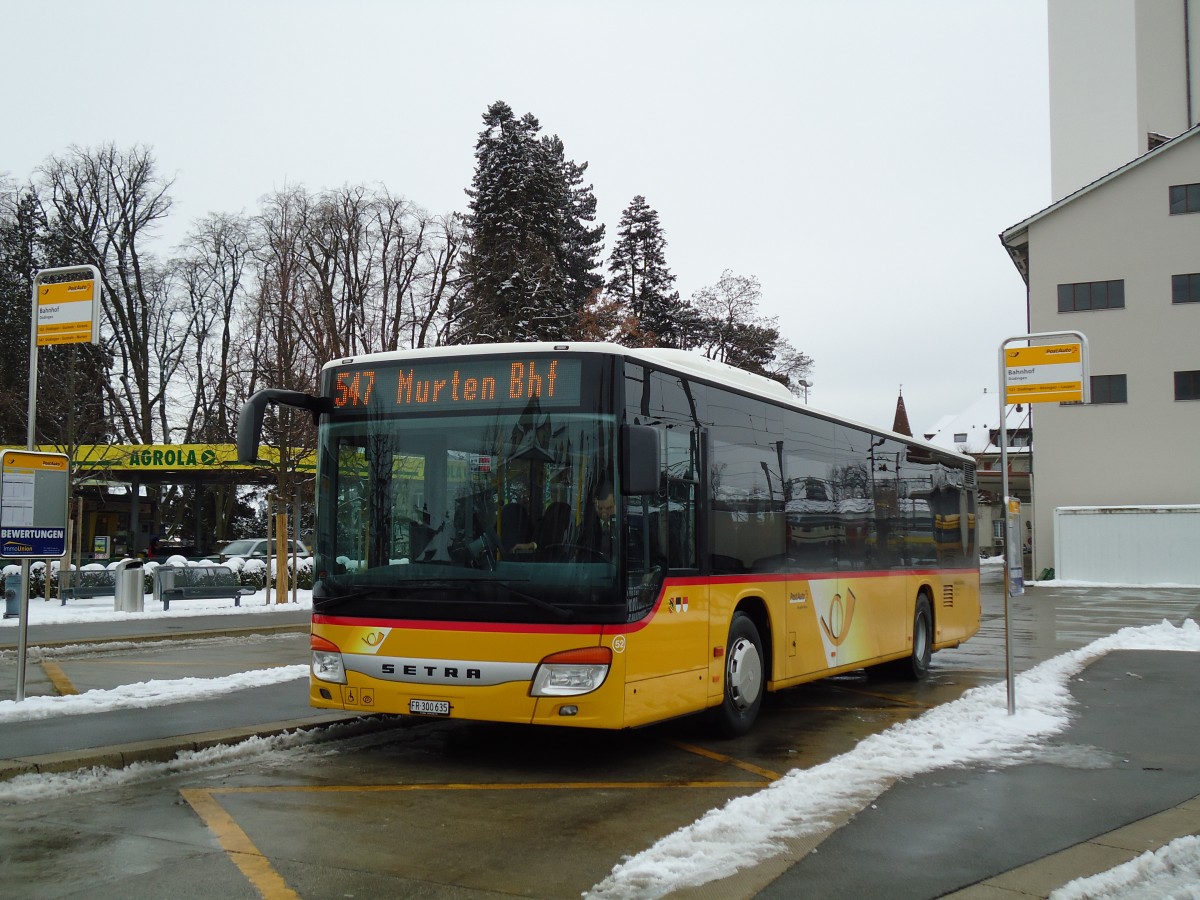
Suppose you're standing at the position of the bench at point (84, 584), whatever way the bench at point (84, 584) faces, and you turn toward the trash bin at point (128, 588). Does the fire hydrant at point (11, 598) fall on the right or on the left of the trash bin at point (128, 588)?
right

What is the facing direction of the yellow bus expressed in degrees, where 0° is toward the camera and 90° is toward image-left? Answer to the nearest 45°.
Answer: approximately 45°

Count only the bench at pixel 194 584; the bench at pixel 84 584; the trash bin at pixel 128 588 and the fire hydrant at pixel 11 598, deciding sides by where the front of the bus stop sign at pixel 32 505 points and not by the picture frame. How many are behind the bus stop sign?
4

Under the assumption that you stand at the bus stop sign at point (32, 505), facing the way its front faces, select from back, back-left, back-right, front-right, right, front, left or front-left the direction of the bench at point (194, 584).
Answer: back

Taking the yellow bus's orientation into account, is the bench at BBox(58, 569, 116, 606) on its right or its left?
on its right

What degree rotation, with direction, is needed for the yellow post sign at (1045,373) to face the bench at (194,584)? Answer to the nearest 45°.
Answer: approximately 135° to its right

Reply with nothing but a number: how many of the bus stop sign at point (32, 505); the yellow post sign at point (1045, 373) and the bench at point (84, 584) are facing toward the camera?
3

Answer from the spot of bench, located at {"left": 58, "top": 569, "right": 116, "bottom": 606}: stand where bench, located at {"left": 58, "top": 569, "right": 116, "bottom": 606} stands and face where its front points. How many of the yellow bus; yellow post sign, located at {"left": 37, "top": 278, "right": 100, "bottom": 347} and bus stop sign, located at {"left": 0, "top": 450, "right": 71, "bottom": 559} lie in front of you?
3

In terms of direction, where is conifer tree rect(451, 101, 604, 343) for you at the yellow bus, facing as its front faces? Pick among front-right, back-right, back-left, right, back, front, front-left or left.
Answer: back-right

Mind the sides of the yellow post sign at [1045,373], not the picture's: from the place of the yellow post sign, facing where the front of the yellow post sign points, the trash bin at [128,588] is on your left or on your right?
on your right
